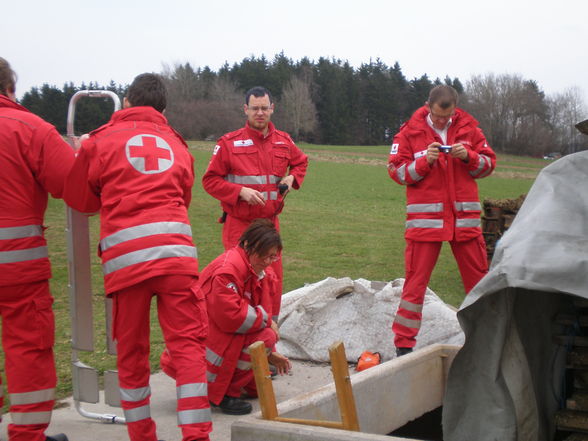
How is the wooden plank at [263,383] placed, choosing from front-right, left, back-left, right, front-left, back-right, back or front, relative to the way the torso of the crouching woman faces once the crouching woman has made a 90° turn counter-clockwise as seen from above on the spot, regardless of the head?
back-right

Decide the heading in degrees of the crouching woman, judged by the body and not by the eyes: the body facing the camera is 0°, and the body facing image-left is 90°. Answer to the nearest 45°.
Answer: approximately 315°

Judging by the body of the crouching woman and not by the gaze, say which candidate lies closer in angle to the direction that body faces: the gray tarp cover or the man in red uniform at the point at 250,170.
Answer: the gray tarp cover

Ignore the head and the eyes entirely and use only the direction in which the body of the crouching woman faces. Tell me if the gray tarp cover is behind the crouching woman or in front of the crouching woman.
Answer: in front

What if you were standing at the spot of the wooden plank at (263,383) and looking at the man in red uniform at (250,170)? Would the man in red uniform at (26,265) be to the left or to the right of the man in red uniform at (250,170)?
left

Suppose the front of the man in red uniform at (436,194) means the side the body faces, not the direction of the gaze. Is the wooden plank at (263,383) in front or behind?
in front

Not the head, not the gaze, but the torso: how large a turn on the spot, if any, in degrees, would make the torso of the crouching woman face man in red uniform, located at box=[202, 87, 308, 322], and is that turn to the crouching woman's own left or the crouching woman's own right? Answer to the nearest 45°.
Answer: approximately 135° to the crouching woman's own left

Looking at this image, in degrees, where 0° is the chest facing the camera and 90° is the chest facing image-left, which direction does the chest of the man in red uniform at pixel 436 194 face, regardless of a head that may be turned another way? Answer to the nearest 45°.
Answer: approximately 0°

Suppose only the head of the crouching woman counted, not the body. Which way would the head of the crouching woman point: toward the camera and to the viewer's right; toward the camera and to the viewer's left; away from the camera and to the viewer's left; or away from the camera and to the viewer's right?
toward the camera and to the viewer's right
